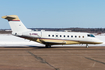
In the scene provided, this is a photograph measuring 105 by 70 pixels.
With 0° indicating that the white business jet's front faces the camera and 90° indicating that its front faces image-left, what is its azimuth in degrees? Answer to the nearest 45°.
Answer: approximately 270°
